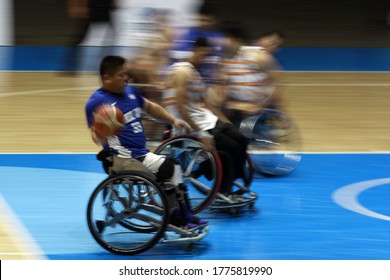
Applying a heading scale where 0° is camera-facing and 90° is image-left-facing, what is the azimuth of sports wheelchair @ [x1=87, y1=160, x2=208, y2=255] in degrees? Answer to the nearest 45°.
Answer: approximately 270°
